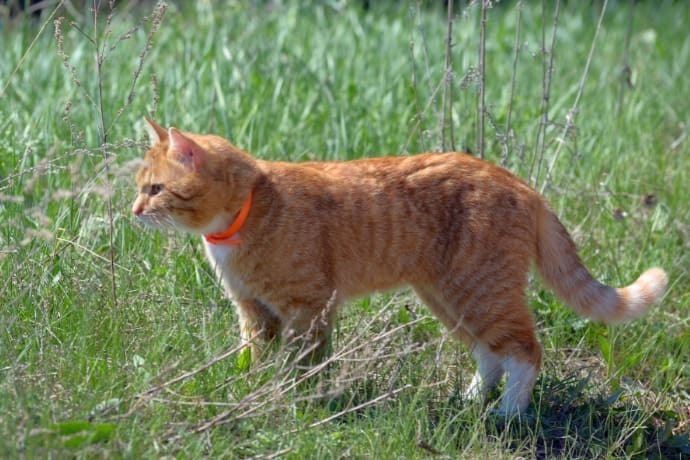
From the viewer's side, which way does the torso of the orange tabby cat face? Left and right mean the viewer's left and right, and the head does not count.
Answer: facing to the left of the viewer
